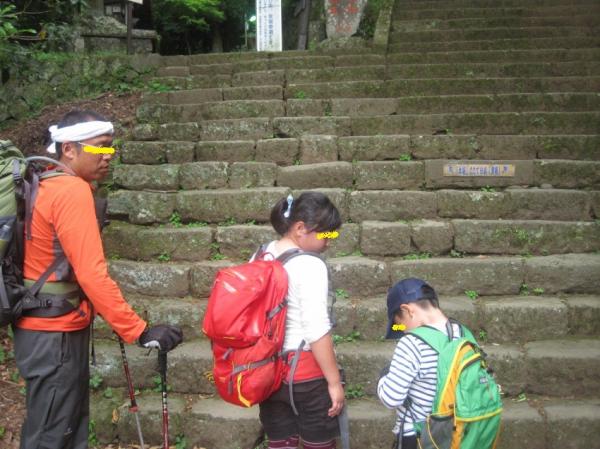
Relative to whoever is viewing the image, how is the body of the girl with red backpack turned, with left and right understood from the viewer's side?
facing to the right of the viewer

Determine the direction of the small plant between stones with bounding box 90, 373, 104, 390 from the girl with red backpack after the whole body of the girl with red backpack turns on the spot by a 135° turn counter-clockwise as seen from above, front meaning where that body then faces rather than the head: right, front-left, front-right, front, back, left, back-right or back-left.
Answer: front

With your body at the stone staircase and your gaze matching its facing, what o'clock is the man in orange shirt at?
The man in orange shirt is roughly at 1 o'clock from the stone staircase.

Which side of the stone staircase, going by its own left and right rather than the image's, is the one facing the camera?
front

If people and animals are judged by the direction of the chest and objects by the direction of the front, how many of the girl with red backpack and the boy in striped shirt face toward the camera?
0

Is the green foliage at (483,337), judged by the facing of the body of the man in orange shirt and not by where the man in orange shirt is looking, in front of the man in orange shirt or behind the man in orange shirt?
in front

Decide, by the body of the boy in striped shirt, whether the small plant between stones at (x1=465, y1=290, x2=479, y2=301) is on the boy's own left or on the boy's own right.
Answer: on the boy's own right

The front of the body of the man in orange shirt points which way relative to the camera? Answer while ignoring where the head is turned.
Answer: to the viewer's right

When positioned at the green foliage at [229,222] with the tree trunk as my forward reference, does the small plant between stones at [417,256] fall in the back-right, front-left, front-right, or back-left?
back-right

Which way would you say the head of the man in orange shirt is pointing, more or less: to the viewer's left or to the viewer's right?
to the viewer's right

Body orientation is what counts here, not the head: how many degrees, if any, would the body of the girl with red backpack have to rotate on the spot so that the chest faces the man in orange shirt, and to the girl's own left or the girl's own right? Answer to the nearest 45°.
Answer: approximately 180°
